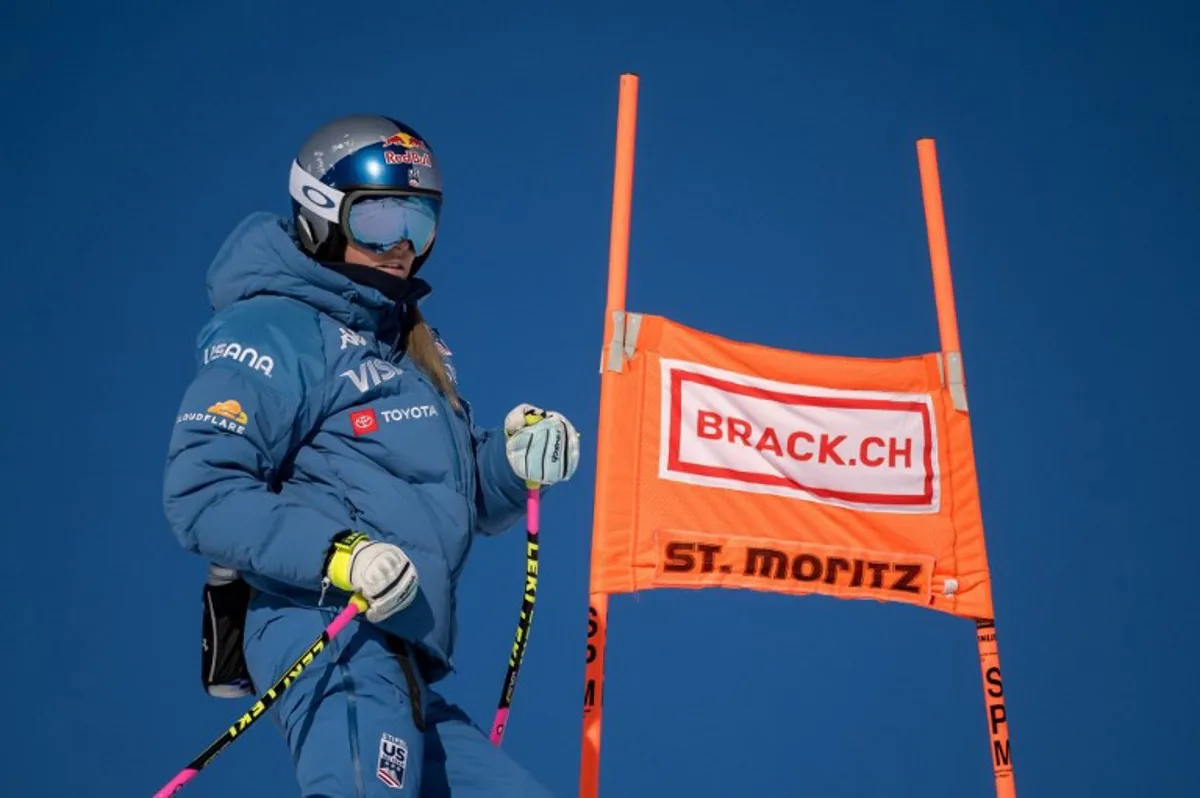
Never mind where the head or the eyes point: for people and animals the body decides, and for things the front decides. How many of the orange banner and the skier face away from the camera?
0

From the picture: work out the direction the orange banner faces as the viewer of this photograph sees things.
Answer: facing the viewer

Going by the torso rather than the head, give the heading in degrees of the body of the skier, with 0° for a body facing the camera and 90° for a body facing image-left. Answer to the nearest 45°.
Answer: approximately 315°

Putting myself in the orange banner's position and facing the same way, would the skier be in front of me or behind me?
in front

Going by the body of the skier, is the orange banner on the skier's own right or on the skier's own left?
on the skier's own left
